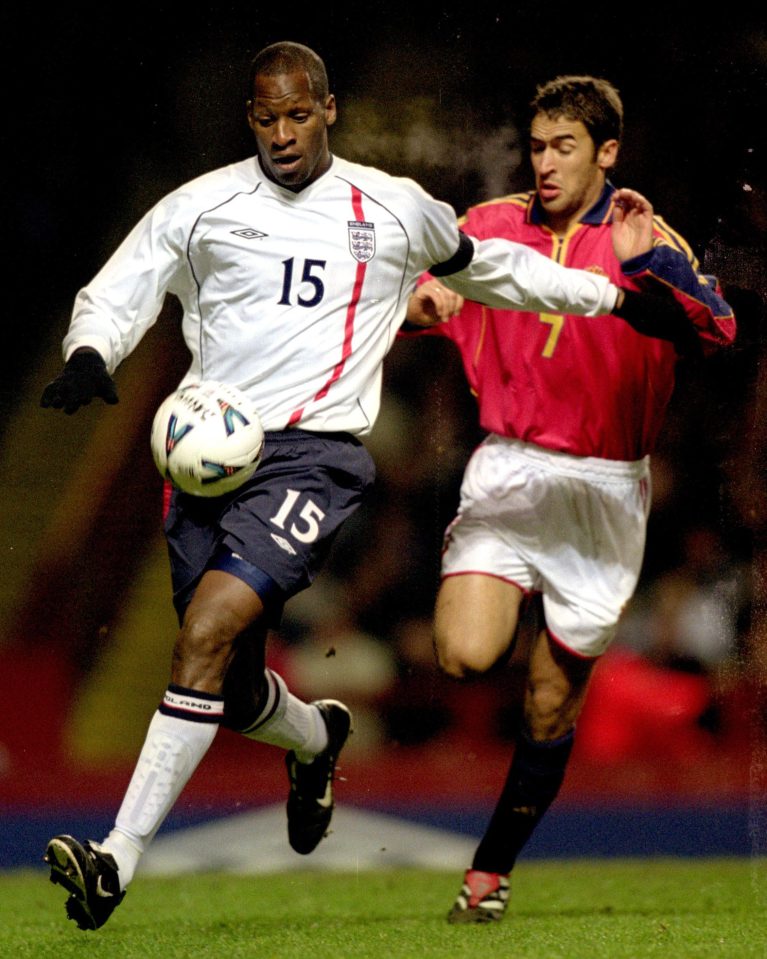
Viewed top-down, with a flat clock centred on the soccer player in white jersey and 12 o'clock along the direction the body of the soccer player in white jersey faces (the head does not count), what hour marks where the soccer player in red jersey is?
The soccer player in red jersey is roughly at 8 o'clock from the soccer player in white jersey.

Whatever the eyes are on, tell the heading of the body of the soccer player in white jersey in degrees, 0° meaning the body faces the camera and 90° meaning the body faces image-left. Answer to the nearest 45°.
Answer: approximately 0°
